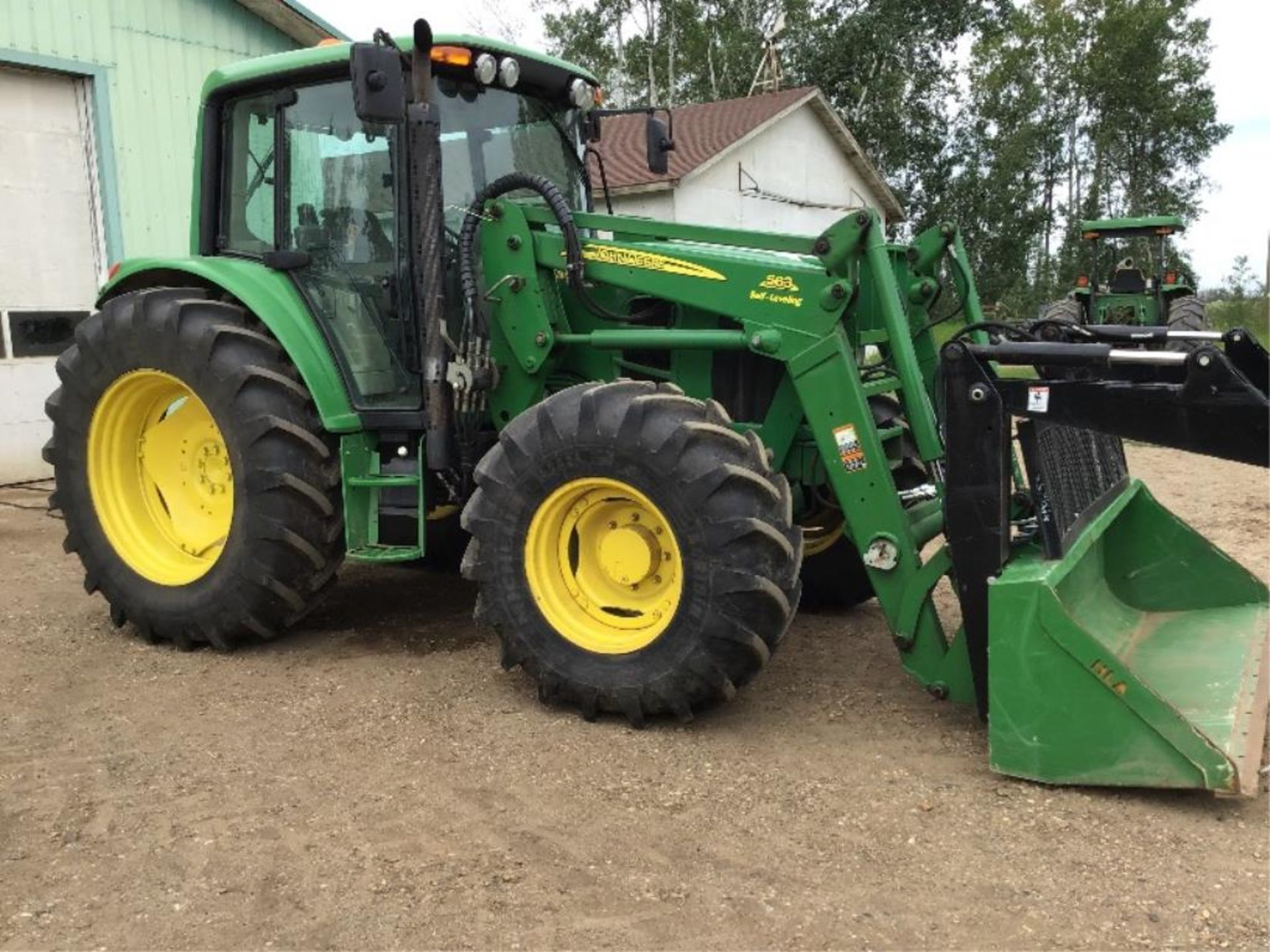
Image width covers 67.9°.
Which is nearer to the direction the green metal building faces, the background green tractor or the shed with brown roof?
the background green tractor

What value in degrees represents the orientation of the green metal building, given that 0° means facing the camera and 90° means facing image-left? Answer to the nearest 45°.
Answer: approximately 0°

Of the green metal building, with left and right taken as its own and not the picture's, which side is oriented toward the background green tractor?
left

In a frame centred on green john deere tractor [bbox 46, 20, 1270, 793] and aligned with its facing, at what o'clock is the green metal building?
The green metal building is roughly at 6 o'clock from the green john deere tractor.

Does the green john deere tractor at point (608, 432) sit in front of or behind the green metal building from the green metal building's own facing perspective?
in front

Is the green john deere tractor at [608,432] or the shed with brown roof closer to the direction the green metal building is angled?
the green john deere tractor

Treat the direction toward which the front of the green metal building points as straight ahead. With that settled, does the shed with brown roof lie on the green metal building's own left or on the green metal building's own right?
on the green metal building's own left

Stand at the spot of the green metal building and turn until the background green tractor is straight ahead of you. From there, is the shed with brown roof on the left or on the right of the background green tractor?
left

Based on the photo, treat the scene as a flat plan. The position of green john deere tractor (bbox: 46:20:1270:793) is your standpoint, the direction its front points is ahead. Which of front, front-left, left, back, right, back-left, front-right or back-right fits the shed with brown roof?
back-left
